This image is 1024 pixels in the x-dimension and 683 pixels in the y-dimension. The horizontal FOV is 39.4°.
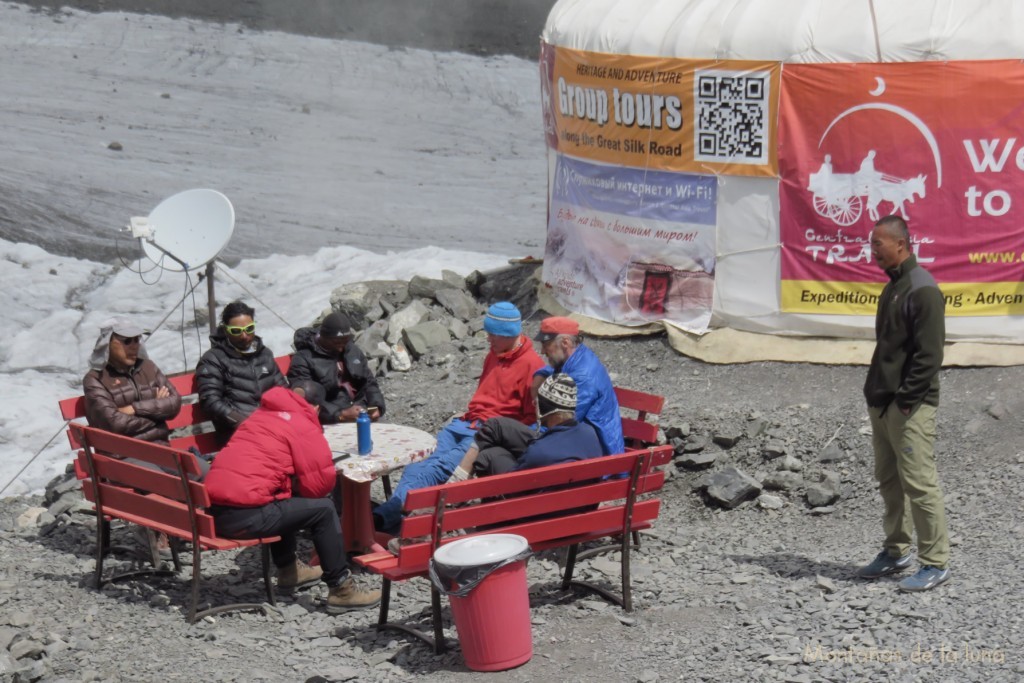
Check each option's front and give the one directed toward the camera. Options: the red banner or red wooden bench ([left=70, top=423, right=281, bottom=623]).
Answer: the red banner

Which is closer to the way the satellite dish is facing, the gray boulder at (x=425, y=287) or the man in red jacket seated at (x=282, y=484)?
the man in red jacket seated

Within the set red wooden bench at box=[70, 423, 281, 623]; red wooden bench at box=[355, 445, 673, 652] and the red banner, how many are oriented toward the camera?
1

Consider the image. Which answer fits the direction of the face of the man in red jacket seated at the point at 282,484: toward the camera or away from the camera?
away from the camera

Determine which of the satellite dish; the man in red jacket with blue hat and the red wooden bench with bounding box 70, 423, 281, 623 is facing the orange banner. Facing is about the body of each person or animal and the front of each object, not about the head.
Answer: the red wooden bench

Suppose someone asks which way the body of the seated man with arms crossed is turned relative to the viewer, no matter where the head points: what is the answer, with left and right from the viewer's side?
facing the viewer and to the right of the viewer

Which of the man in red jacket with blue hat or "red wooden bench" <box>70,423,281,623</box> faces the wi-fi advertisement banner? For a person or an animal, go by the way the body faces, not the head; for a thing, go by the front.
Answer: the red wooden bench

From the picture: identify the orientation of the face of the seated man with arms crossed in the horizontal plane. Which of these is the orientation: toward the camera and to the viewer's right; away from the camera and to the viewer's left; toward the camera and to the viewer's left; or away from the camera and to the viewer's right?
toward the camera and to the viewer's right

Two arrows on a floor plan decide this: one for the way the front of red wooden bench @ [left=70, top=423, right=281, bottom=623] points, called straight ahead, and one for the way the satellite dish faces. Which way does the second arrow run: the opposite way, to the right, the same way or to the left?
the opposite way

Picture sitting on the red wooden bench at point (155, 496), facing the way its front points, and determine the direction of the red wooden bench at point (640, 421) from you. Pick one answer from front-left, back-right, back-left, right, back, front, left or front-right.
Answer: front-right

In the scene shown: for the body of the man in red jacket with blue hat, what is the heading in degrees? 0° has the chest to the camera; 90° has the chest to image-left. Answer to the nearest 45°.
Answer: approximately 45°

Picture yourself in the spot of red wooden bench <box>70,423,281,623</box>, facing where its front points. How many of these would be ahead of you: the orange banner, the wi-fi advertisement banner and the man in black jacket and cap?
3

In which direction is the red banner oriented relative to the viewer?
toward the camera

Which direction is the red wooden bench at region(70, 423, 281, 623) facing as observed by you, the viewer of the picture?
facing away from the viewer and to the right of the viewer
